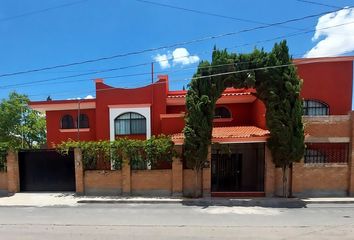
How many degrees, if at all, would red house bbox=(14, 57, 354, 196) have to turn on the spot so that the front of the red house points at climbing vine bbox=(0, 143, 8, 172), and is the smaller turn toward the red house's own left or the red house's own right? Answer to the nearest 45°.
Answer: approximately 90° to the red house's own right

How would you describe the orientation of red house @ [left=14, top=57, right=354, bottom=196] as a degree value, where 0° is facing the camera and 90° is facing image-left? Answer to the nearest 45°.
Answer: approximately 0°

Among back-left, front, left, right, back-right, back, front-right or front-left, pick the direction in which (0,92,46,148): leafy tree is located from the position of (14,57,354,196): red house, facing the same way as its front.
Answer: back-right

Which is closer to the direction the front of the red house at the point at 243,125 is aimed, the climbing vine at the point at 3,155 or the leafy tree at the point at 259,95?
the leafy tree
